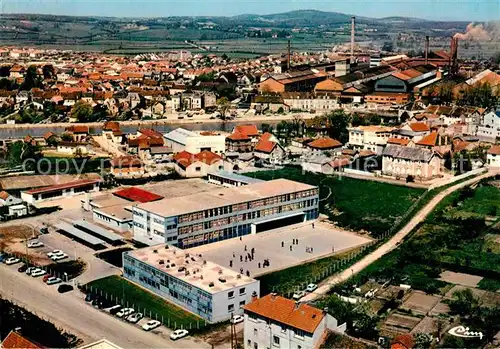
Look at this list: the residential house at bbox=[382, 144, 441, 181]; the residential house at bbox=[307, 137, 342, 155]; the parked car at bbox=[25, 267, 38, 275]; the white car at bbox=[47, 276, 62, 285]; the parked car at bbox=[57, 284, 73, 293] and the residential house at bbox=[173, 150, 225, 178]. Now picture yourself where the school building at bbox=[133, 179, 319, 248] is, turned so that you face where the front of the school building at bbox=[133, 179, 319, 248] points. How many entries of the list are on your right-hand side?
3

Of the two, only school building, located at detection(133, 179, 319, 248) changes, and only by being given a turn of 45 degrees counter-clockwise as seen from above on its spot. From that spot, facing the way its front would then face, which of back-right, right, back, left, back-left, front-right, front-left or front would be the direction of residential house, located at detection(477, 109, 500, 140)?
front-left

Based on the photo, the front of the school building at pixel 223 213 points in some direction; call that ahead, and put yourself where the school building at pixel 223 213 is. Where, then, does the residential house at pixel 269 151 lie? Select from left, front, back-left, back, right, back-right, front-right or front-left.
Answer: back-left

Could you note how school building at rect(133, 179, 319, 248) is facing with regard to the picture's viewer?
facing the viewer and to the right of the viewer

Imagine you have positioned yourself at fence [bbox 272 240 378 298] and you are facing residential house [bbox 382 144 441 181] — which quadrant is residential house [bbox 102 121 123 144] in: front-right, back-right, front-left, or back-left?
front-left

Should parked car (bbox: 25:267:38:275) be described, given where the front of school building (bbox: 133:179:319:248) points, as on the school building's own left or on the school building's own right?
on the school building's own right

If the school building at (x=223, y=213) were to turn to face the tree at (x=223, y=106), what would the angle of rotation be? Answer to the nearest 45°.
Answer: approximately 135° to its left

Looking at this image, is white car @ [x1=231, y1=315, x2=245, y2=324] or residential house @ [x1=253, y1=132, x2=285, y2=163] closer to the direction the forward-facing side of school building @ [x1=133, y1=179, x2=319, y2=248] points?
the white car

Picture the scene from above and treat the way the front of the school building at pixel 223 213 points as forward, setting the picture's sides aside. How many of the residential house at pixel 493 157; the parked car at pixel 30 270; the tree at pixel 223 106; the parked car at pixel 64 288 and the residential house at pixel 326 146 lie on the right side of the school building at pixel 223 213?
2

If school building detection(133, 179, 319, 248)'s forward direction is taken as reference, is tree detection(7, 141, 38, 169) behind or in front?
behind

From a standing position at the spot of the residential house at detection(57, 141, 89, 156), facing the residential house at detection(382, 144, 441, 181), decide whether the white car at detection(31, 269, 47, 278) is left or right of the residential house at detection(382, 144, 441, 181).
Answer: right

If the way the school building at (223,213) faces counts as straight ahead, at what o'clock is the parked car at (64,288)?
The parked car is roughly at 3 o'clock from the school building.

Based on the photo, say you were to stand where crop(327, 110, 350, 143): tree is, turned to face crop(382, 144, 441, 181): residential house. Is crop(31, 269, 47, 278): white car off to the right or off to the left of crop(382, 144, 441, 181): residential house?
right

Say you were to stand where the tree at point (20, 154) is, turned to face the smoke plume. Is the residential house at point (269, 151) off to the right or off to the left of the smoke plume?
right

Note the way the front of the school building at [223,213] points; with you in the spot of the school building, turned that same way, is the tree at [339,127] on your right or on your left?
on your left
